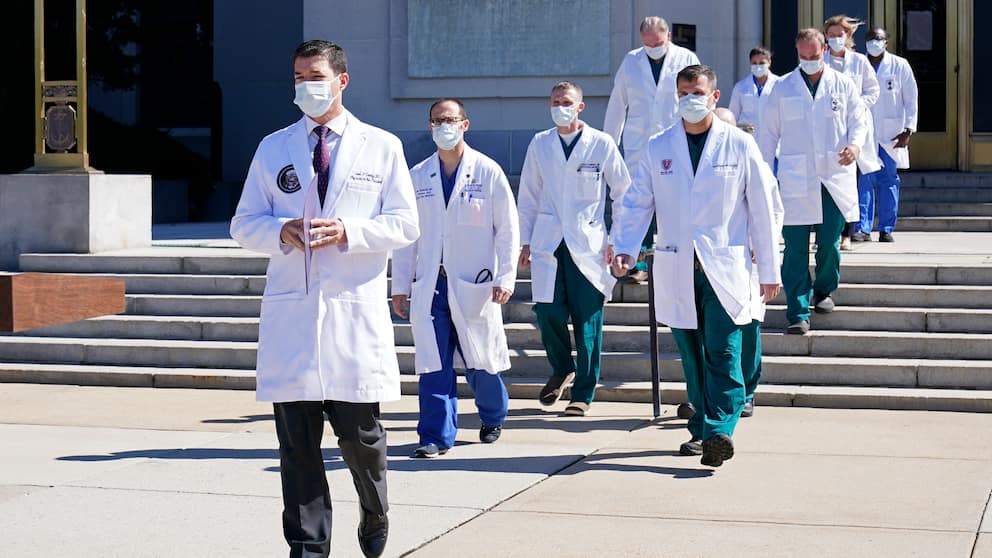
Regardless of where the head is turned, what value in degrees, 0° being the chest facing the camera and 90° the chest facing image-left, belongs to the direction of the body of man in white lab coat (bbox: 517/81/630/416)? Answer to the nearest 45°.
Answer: approximately 0°

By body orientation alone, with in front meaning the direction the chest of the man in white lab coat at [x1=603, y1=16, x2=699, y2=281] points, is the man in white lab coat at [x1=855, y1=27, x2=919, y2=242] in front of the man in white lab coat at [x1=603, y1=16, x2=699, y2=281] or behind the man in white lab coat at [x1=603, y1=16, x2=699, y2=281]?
behind

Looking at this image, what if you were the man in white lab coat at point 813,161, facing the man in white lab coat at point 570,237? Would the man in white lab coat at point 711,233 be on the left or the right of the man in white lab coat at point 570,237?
left

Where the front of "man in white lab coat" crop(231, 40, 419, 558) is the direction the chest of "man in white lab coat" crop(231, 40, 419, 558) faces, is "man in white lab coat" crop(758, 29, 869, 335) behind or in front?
behind

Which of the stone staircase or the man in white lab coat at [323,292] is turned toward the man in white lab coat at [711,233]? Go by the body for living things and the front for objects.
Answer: the stone staircase

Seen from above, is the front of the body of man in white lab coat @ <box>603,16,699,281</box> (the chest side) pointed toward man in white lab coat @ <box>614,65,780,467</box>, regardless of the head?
yes

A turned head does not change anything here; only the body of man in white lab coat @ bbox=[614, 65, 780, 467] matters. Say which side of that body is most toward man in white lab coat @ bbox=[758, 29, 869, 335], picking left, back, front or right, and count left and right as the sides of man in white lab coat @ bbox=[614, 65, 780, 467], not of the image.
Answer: back

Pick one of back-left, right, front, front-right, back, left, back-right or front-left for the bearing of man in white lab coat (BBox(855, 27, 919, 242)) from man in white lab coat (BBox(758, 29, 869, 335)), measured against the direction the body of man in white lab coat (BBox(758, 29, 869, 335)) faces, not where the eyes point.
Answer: back

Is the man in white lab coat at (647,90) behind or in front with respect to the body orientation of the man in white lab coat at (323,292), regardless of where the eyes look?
behind
